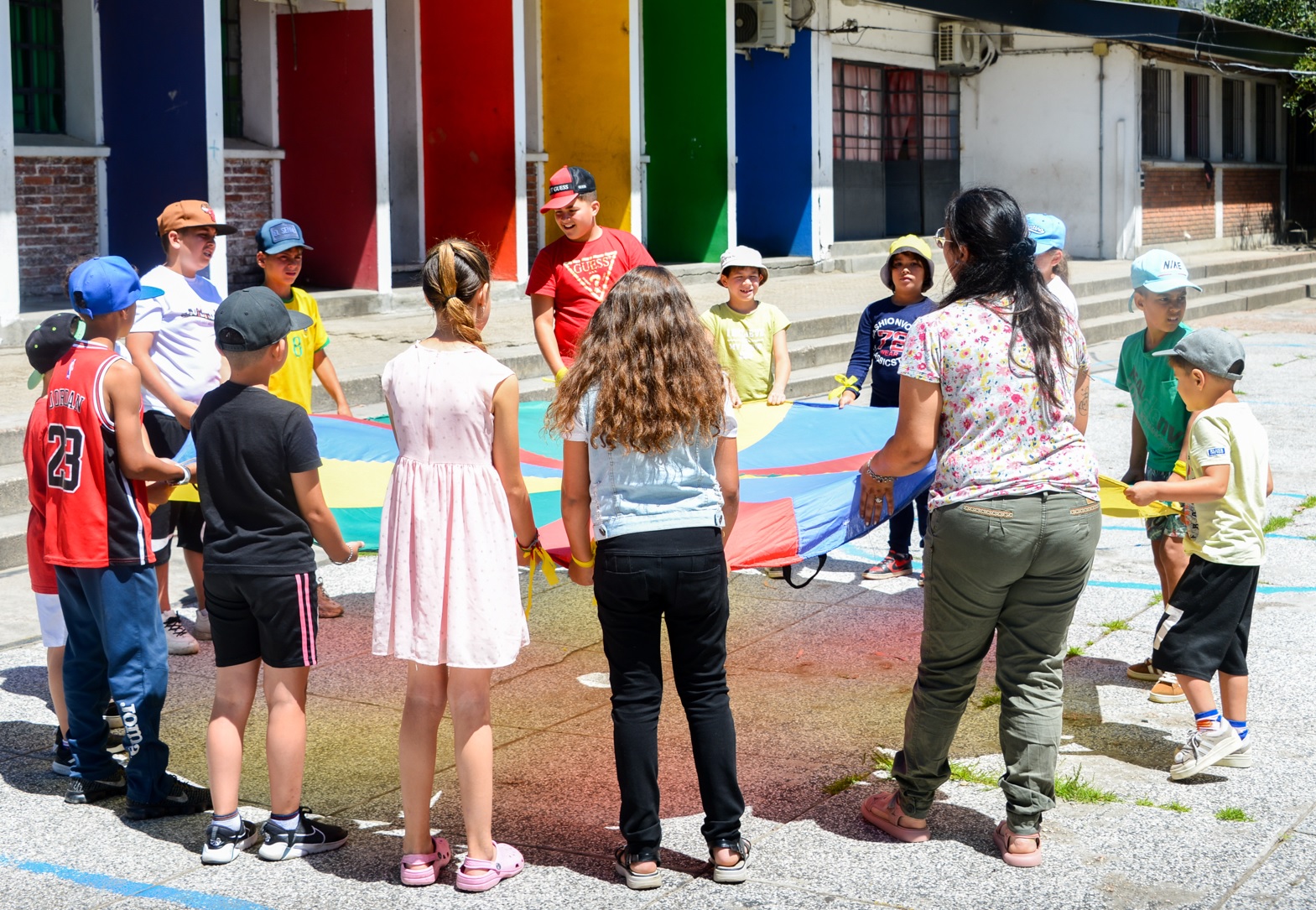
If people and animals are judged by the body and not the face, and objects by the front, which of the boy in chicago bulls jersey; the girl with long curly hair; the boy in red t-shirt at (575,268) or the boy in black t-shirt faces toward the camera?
the boy in red t-shirt

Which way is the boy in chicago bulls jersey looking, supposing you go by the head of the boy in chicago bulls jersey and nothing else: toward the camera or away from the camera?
away from the camera

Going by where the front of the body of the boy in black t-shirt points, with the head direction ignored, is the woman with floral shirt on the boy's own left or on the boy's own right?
on the boy's own right

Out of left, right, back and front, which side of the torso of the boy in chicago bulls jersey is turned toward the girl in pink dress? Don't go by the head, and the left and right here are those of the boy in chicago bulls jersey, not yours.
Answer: right

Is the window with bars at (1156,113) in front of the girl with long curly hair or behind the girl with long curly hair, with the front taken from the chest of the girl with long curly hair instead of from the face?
in front

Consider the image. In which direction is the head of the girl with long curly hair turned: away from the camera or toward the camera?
away from the camera

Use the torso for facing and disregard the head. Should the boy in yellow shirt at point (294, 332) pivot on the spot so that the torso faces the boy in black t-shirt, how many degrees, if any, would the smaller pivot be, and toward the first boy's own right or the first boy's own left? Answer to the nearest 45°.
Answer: approximately 45° to the first boy's own right

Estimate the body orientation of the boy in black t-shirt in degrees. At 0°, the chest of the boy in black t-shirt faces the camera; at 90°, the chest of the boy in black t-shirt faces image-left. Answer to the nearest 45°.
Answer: approximately 225°

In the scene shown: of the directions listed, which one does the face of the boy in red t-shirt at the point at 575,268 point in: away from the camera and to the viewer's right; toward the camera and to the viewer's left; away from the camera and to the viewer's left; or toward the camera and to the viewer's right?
toward the camera and to the viewer's left

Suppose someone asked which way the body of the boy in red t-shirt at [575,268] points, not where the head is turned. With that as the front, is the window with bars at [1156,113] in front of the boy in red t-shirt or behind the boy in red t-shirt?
behind

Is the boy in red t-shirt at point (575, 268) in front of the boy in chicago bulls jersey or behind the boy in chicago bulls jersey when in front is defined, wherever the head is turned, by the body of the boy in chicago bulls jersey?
in front

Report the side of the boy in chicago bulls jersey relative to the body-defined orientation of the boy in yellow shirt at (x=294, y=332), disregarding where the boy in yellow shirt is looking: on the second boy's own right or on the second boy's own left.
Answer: on the second boy's own right

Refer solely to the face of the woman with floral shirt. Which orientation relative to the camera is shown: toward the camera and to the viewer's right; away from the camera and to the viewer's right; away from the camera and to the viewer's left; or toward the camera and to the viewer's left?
away from the camera and to the viewer's left

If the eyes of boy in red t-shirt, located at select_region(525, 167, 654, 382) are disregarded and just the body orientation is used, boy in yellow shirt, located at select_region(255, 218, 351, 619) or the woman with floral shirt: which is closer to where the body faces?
the woman with floral shirt

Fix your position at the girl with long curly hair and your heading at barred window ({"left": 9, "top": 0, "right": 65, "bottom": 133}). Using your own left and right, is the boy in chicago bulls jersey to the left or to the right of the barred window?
left

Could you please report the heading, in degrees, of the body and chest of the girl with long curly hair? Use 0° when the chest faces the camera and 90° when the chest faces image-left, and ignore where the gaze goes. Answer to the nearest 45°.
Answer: approximately 180°

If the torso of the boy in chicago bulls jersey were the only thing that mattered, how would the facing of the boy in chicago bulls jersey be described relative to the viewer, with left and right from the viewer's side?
facing away from the viewer and to the right of the viewer

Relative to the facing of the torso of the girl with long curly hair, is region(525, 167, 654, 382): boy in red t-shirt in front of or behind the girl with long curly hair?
in front
